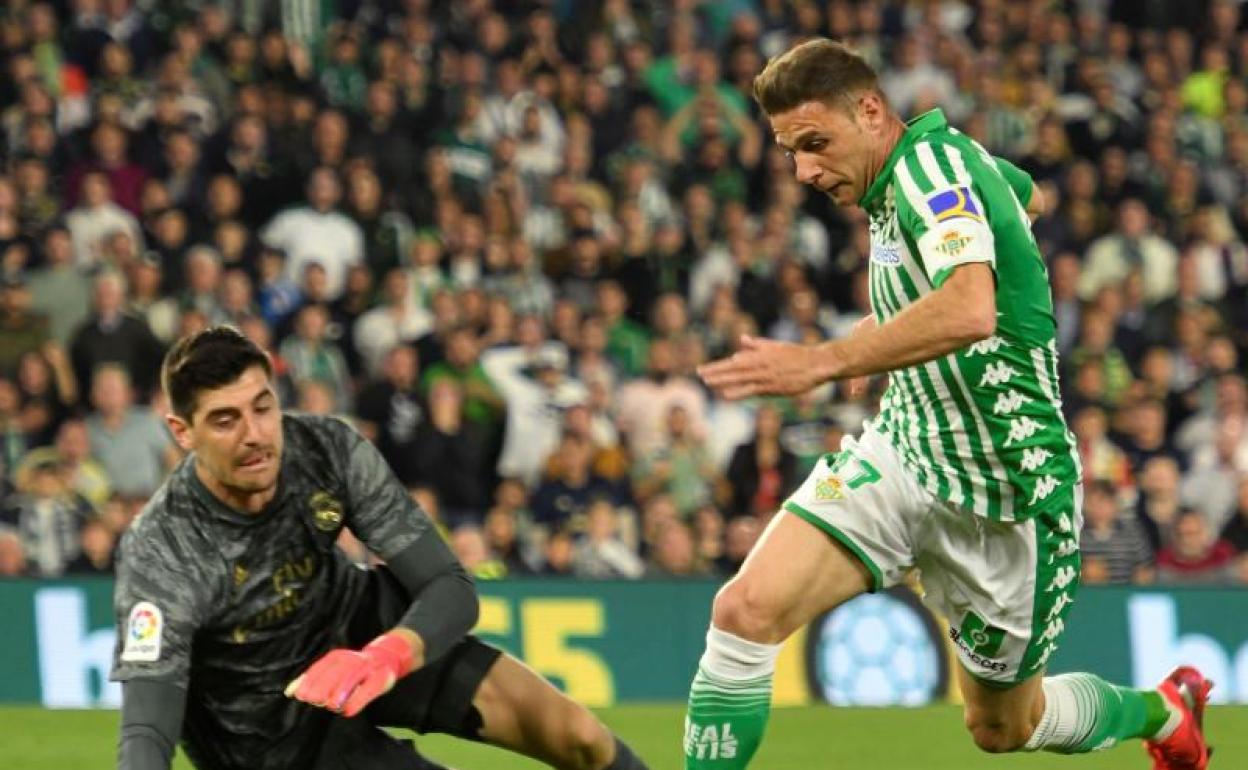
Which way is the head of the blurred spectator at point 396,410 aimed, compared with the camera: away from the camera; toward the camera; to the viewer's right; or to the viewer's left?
toward the camera

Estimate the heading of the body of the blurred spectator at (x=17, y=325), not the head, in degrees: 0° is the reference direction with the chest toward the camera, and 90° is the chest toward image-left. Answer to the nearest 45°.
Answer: approximately 0°

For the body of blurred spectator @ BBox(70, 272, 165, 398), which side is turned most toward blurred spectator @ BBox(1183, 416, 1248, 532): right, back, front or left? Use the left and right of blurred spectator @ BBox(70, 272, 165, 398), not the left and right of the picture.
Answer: left

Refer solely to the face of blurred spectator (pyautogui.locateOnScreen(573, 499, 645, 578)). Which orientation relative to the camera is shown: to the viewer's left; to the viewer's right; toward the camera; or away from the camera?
toward the camera

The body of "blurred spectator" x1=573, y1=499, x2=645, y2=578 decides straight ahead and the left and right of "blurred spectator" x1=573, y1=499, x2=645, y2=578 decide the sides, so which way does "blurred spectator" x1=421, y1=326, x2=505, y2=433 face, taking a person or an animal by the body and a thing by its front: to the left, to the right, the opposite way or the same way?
the same way

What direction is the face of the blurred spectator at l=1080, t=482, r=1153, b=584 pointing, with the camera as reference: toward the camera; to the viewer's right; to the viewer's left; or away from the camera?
toward the camera

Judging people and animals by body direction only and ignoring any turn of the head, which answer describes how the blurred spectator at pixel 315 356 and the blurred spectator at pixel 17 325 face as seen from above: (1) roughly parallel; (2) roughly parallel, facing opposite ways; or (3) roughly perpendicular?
roughly parallel

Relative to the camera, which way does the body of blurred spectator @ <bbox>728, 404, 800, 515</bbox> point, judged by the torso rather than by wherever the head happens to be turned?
toward the camera

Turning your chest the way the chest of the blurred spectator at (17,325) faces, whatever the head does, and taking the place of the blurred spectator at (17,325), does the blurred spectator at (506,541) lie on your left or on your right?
on your left

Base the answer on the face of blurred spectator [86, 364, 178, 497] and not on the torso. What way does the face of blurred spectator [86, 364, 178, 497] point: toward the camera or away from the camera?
toward the camera

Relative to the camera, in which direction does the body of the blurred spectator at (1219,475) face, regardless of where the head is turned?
toward the camera

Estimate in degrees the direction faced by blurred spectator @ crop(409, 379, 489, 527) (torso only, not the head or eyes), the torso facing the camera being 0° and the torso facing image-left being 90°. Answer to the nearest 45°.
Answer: approximately 0°

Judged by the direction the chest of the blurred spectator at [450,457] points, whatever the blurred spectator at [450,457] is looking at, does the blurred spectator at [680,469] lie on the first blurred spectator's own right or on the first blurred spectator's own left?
on the first blurred spectator's own left

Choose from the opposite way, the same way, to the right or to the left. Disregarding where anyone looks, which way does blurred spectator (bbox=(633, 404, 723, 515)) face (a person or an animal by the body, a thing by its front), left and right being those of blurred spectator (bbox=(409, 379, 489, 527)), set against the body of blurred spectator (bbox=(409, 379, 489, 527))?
the same way

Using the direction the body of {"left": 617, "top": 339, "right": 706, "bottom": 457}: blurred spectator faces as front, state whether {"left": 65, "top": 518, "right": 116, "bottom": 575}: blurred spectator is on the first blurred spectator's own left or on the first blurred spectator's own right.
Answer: on the first blurred spectator's own right

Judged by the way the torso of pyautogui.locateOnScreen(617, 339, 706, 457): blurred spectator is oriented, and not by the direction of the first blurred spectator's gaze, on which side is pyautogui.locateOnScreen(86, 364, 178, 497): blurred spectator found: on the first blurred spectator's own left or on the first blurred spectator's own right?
on the first blurred spectator's own right

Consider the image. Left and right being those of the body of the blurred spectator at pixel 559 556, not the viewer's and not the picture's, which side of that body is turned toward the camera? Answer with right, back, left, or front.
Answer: front

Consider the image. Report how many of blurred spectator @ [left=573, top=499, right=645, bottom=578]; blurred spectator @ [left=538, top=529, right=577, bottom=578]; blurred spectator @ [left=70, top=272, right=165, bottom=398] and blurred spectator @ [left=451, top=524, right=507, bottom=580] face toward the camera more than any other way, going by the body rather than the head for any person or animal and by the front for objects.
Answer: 4
